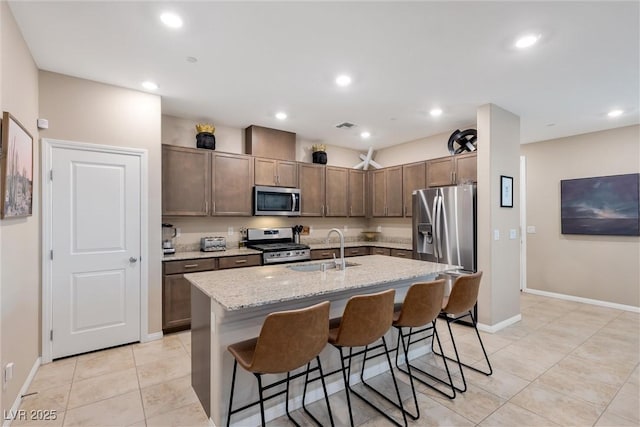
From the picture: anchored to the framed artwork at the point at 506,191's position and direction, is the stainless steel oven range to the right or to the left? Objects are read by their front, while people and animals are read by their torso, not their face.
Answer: on its right

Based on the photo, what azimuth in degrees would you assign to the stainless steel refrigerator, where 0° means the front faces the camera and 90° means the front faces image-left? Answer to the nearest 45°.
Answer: approximately 45°

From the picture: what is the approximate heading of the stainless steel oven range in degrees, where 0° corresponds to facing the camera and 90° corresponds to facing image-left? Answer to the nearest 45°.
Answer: approximately 315°

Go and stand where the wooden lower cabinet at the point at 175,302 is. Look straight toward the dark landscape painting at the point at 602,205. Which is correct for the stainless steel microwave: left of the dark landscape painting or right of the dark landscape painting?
left
